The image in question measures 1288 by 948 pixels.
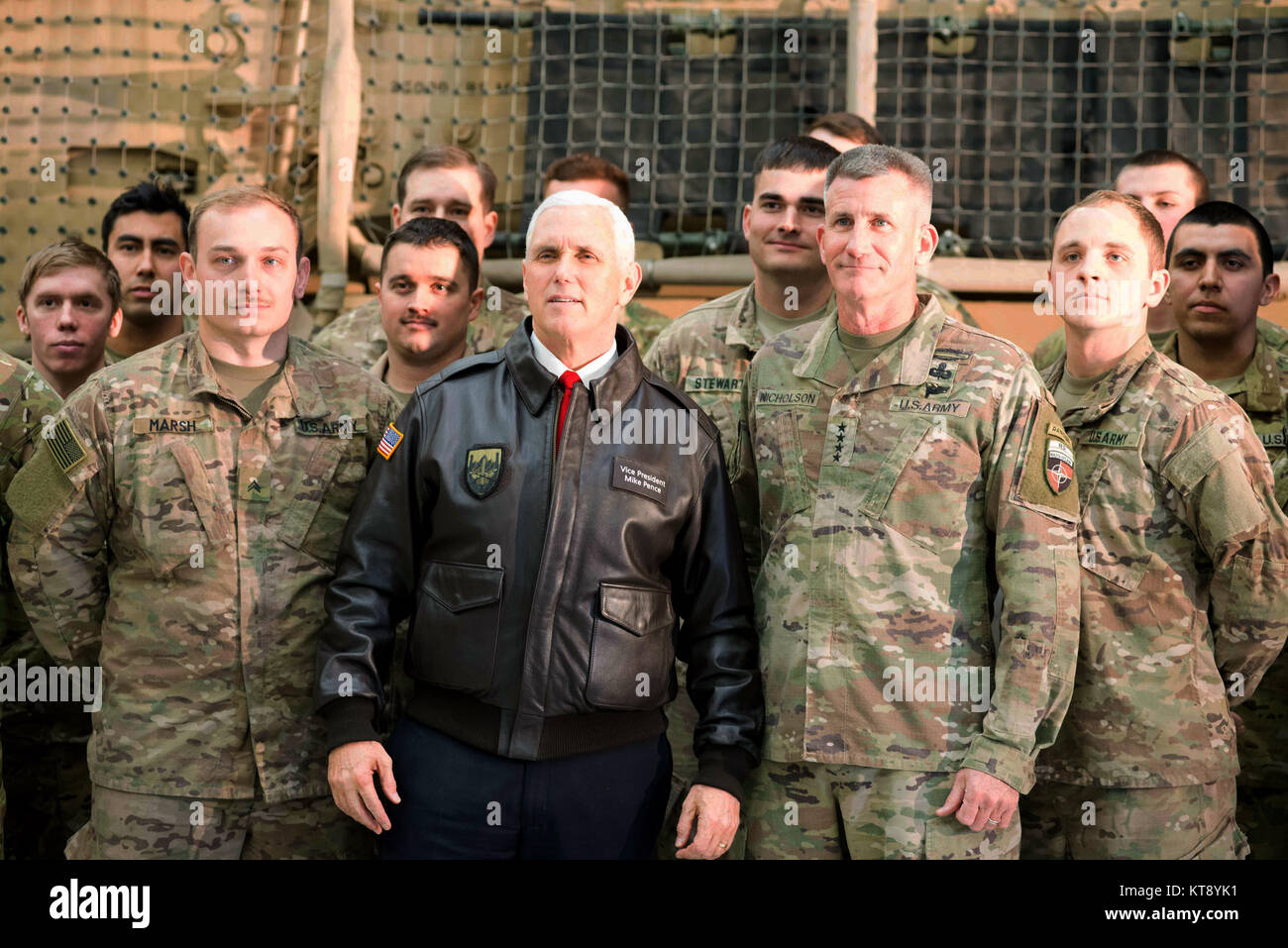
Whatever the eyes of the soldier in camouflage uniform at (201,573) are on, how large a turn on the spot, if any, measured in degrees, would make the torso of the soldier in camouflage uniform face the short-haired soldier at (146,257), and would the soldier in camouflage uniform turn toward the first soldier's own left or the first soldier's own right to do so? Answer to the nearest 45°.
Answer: approximately 180°

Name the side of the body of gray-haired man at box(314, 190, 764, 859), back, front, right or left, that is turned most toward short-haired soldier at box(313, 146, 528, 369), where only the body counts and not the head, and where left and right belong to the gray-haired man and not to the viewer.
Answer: back

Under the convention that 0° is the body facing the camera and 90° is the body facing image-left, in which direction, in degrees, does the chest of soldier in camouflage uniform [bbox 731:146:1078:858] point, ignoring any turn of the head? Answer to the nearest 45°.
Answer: approximately 45°

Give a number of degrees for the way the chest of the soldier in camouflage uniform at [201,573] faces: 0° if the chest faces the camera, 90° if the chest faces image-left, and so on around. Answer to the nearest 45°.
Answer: approximately 0°

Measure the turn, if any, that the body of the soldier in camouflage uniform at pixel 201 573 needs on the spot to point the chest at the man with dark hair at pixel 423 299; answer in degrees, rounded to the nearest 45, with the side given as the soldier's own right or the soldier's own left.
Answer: approximately 135° to the soldier's own left

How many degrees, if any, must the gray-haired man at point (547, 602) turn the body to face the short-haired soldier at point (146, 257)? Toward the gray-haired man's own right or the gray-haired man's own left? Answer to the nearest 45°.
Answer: approximately 135° to the gray-haired man's own right

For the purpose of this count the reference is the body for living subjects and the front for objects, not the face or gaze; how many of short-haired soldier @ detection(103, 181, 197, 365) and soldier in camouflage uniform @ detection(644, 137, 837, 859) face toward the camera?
2

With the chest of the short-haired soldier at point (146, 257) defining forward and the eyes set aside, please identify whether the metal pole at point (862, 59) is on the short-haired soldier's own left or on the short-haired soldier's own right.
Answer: on the short-haired soldier's own left
